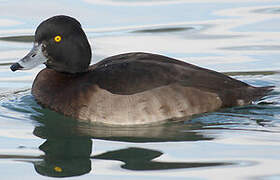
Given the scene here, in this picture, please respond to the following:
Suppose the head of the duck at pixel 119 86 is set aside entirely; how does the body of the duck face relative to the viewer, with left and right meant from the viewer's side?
facing to the left of the viewer
